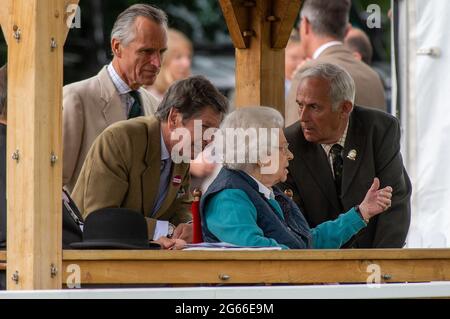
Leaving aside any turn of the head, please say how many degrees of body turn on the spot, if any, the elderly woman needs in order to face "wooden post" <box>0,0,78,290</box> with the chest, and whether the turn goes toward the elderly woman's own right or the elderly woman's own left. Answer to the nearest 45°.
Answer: approximately 135° to the elderly woman's own right

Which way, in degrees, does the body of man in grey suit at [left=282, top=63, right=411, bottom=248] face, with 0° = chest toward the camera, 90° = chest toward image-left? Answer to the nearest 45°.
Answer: approximately 45°

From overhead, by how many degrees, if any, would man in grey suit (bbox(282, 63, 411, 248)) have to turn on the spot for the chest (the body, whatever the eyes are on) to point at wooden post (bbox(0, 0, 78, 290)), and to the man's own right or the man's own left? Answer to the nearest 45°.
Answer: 0° — they already face it

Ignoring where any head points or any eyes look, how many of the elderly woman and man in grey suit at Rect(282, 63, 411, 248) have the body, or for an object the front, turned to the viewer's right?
1

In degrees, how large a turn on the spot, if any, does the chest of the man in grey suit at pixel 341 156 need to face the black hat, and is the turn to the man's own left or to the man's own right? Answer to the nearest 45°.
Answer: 0° — they already face it

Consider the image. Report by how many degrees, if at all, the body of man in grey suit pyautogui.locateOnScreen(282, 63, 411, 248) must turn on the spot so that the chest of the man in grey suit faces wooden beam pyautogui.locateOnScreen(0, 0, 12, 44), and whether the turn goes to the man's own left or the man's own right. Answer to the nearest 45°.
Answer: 0° — they already face it

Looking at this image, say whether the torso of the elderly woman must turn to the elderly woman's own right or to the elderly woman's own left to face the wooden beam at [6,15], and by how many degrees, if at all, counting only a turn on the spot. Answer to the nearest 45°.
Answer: approximately 135° to the elderly woman's own right

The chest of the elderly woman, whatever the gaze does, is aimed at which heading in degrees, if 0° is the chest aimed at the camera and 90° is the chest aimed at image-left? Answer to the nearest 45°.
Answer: approximately 270°
